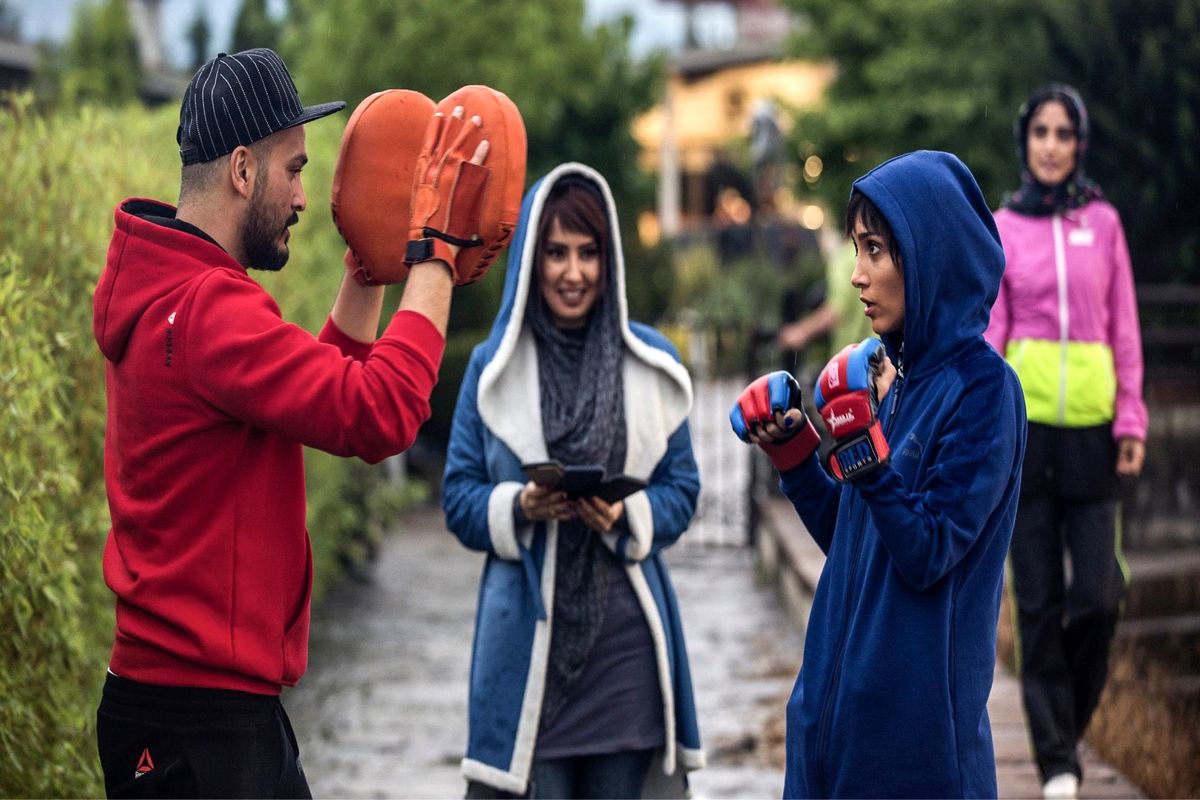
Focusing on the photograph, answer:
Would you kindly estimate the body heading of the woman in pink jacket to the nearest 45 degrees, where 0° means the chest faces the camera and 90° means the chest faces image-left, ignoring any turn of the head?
approximately 0°

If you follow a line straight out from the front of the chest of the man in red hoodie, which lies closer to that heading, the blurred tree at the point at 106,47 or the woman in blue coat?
the woman in blue coat

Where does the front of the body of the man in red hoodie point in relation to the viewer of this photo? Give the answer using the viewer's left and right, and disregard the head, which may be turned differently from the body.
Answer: facing to the right of the viewer

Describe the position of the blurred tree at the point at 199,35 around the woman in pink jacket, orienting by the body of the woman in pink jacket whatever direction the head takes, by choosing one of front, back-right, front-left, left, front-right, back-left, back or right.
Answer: back-right

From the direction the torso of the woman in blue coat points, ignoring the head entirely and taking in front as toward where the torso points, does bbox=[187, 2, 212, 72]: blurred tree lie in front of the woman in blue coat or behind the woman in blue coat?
behind

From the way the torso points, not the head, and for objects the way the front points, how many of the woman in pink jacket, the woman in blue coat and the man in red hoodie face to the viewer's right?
1

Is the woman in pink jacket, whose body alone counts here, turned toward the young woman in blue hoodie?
yes

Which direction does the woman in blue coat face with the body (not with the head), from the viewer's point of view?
toward the camera

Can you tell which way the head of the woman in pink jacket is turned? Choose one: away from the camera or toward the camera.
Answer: toward the camera

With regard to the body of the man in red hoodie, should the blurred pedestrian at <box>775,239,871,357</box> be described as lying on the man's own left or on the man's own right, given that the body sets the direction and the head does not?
on the man's own left

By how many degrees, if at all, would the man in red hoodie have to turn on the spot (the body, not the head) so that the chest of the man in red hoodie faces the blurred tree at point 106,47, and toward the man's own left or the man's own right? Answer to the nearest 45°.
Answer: approximately 90° to the man's own left

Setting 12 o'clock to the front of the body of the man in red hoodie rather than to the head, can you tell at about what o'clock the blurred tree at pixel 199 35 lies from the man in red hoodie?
The blurred tree is roughly at 9 o'clock from the man in red hoodie.

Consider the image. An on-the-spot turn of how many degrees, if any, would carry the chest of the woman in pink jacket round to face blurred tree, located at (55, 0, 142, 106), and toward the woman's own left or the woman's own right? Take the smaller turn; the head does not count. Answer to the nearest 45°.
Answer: approximately 135° to the woman's own right

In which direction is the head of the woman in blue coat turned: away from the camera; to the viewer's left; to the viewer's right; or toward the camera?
toward the camera

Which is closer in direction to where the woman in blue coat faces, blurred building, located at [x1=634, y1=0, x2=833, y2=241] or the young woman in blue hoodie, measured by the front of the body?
the young woman in blue hoodie

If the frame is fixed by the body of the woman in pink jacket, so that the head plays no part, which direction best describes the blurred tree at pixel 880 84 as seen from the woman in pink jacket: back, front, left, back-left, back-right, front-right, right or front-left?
back
